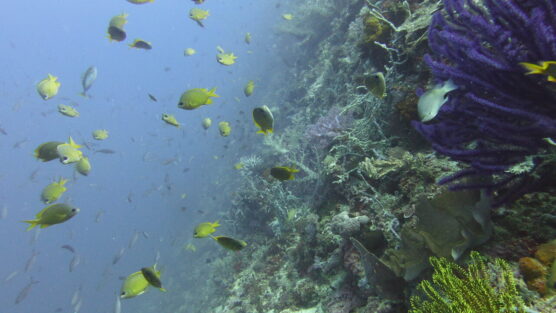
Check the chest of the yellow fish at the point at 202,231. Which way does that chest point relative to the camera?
to the viewer's left

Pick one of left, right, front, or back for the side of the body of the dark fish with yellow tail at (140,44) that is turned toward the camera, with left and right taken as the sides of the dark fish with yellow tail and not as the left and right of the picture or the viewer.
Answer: right

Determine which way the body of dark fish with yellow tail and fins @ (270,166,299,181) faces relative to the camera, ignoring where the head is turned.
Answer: to the viewer's left

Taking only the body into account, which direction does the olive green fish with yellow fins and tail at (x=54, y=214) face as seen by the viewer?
to the viewer's right

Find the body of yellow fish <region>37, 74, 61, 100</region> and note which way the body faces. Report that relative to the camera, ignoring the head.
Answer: to the viewer's left
